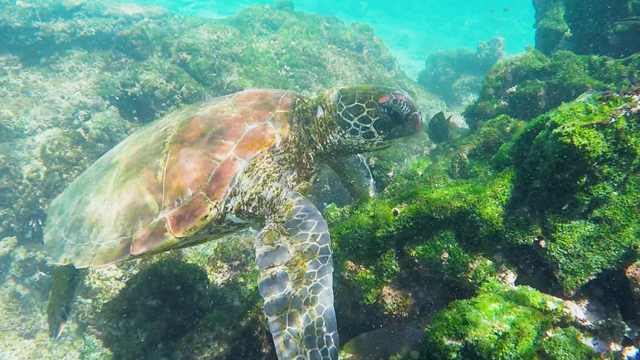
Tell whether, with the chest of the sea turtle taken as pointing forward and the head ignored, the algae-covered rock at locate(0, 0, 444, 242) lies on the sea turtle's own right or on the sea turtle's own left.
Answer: on the sea turtle's own left

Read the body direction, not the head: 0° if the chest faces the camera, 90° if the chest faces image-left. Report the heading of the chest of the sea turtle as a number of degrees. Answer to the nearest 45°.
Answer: approximately 270°

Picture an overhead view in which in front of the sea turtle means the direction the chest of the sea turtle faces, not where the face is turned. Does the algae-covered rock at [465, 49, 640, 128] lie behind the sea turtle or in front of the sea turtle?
in front

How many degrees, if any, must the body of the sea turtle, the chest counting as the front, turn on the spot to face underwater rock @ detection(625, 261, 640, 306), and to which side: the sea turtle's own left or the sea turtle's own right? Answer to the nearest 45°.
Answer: approximately 45° to the sea turtle's own right

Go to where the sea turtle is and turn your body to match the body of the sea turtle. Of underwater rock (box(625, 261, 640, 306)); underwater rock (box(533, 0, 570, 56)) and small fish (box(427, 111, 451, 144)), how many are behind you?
0

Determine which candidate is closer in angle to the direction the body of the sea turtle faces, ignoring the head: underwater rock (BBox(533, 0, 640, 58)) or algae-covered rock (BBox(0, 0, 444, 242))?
the underwater rock

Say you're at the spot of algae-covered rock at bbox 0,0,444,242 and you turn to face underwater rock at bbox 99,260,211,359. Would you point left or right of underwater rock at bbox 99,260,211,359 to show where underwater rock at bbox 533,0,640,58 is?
left

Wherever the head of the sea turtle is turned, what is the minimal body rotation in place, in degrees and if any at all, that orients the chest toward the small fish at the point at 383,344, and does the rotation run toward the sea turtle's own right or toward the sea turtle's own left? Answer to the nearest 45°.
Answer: approximately 45° to the sea turtle's own right
